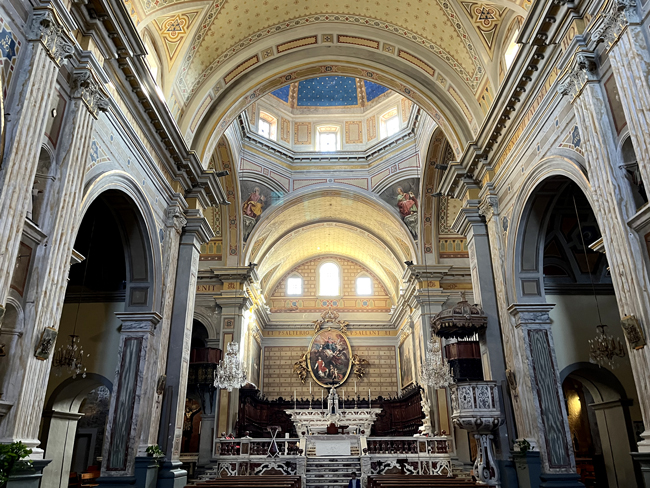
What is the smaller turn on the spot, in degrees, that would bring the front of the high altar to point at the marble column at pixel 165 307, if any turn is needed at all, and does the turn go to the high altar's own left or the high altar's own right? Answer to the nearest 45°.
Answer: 0° — it already faces it

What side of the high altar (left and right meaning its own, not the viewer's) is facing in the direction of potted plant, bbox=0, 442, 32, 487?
front

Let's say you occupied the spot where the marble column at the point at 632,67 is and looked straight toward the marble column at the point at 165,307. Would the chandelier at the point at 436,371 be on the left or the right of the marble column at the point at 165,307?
right

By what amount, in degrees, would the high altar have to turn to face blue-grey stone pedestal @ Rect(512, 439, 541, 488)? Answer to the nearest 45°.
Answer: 0° — it already faces it

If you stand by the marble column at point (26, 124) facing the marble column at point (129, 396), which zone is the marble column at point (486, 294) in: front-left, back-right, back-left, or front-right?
front-right

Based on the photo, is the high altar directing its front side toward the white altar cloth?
yes

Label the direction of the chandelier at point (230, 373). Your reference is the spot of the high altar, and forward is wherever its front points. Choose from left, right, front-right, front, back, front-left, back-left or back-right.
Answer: front-right

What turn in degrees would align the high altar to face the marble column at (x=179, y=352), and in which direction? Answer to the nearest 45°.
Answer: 0° — it already faces it

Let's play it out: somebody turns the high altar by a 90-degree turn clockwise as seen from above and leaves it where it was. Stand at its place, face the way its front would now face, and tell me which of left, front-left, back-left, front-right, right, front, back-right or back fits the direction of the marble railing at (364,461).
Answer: left

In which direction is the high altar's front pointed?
toward the camera

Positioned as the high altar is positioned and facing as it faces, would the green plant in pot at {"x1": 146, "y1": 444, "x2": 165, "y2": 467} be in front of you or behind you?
in front

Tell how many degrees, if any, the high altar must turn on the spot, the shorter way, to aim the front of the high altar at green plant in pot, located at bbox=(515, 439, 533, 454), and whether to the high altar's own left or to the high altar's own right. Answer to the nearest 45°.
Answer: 0° — it already faces it

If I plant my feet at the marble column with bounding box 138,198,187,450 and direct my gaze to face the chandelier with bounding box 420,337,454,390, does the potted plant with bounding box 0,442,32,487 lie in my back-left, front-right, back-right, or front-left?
back-right

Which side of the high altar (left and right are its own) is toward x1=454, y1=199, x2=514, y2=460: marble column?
front

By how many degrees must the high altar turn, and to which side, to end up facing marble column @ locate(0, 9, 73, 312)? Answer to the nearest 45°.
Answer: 0° — it already faces it
